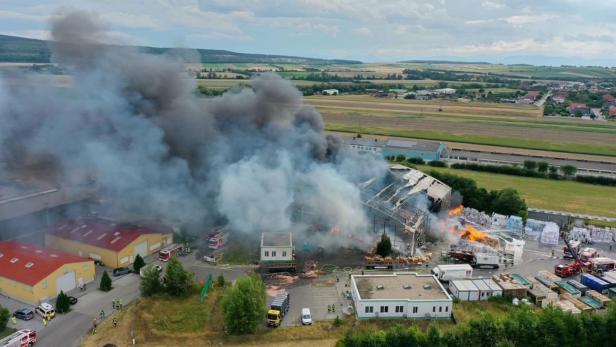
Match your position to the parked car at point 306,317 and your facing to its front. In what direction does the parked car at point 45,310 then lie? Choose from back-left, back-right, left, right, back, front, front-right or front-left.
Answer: right

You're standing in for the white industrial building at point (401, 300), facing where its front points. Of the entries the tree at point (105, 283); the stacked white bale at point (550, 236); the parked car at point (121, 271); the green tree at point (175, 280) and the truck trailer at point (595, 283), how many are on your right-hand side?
3

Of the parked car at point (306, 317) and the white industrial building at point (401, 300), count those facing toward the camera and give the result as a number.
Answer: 2

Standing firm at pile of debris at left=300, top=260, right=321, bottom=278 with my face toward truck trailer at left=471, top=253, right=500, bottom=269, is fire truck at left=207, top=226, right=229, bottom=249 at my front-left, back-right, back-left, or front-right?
back-left

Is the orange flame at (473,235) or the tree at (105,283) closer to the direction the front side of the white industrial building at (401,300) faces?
the tree

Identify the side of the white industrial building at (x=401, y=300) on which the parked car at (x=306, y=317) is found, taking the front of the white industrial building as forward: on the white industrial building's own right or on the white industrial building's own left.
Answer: on the white industrial building's own right

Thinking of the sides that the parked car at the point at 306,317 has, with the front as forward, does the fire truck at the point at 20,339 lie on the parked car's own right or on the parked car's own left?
on the parked car's own right

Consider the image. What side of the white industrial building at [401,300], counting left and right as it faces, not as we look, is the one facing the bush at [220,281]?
right

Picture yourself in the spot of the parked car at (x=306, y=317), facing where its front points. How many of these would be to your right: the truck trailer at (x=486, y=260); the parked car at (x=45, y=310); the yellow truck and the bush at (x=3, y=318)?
3

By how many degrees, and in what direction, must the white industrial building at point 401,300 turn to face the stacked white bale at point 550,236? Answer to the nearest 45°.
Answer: approximately 135° to its left

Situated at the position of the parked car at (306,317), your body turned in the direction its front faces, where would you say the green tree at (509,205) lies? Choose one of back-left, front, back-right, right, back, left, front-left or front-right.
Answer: back-left

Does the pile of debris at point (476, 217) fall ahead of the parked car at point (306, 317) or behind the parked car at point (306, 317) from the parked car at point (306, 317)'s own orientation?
behind

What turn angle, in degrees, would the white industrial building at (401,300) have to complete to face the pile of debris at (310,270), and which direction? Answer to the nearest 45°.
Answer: approximately 135° to its right

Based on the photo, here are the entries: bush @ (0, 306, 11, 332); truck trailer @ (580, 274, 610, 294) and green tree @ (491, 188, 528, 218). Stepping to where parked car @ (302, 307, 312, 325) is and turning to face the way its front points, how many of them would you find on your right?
1
